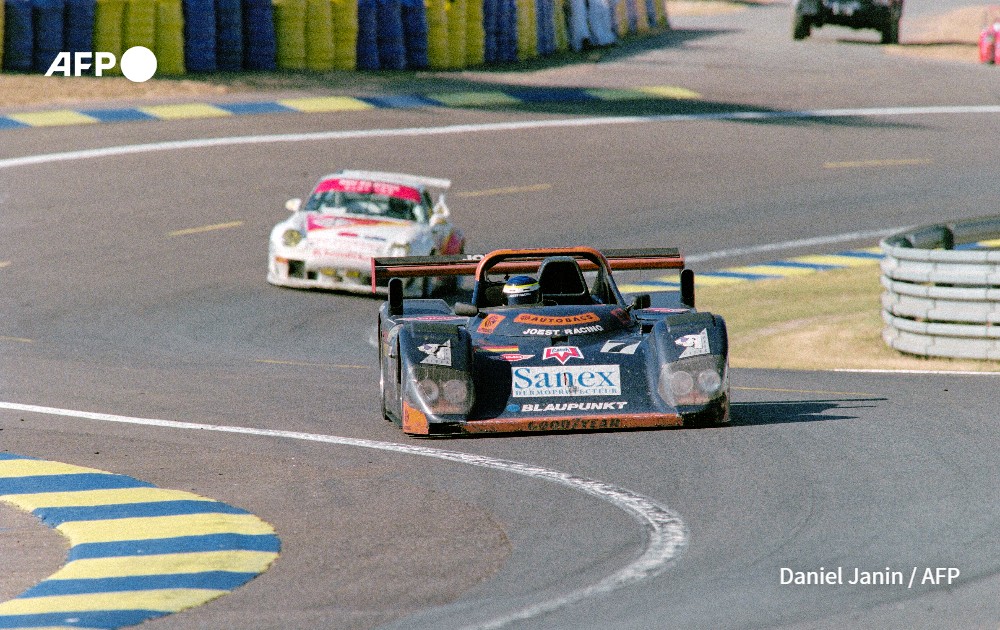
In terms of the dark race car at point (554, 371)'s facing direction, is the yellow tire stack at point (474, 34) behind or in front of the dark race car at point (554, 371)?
behind

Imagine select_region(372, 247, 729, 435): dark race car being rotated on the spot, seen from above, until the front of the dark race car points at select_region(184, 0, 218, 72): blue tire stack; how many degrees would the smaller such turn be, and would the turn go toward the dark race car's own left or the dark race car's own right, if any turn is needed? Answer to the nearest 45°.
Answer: approximately 180°

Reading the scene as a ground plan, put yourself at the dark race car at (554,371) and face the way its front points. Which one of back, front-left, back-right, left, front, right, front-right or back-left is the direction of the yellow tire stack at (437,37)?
back

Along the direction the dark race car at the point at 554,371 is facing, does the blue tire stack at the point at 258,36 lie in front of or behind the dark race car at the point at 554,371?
behind

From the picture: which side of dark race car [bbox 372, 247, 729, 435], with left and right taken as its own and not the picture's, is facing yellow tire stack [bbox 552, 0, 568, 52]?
back

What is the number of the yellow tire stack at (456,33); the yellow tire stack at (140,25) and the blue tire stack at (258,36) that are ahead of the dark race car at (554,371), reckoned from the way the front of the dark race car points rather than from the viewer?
0

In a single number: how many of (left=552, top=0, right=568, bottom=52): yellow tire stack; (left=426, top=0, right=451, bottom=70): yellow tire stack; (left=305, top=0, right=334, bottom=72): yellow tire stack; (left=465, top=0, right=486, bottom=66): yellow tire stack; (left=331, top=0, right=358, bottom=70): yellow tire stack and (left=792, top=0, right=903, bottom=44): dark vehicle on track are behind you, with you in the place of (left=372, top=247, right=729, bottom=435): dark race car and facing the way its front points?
6

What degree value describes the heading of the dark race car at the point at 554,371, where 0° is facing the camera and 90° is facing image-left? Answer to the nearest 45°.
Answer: approximately 0°

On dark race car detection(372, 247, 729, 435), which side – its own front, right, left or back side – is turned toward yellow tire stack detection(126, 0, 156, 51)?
back

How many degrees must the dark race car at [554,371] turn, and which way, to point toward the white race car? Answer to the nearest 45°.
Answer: approximately 180°

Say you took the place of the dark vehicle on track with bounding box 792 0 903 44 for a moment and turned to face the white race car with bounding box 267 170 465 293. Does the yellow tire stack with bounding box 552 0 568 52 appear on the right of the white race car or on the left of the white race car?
right

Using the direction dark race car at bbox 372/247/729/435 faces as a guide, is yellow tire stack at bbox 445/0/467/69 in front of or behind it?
behind

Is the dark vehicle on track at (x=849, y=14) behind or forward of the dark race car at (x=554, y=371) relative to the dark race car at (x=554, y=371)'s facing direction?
behind
